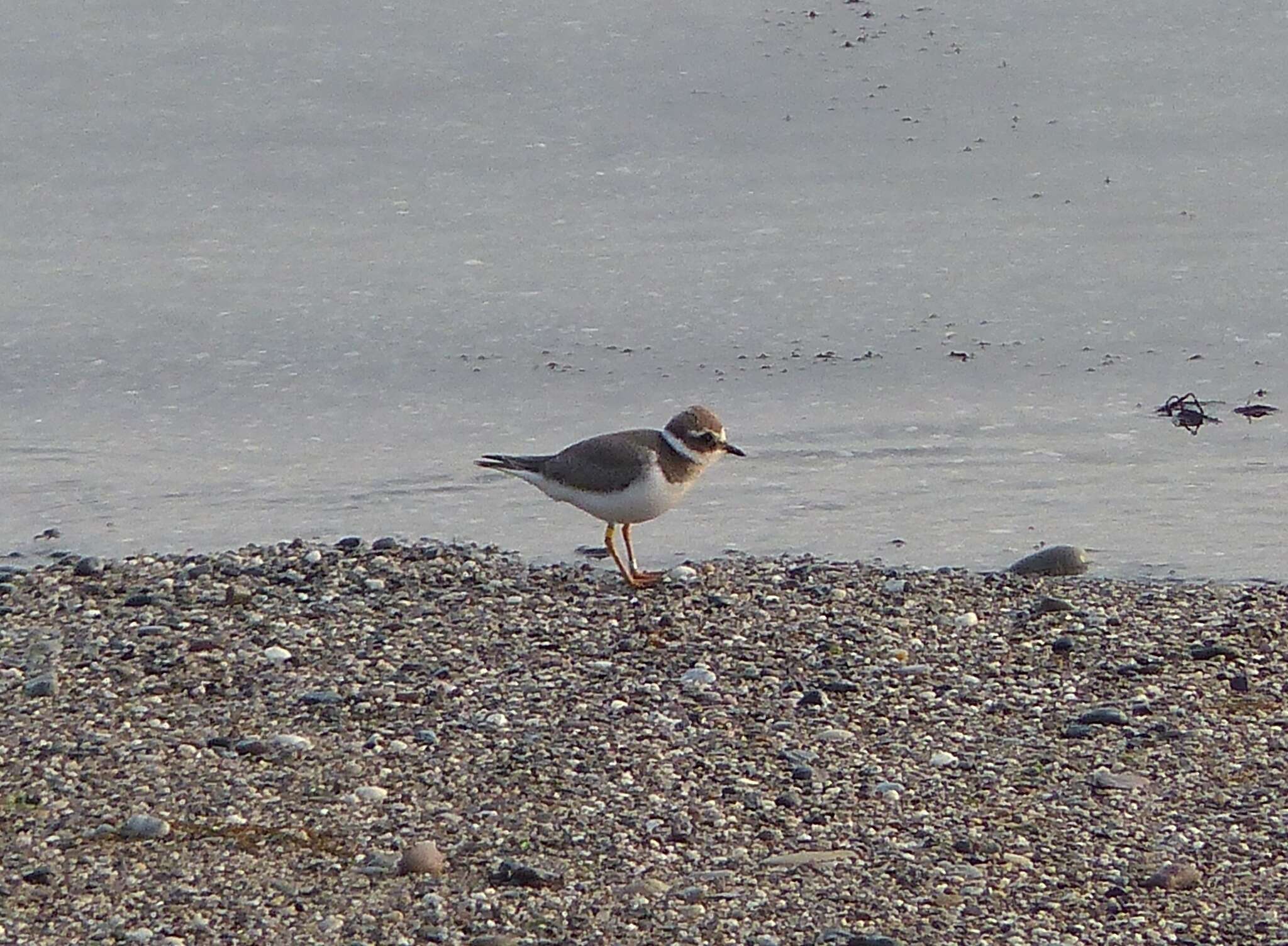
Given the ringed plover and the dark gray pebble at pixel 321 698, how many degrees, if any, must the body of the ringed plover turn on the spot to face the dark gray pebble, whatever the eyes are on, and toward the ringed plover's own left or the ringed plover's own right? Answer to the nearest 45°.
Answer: approximately 135° to the ringed plover's own right

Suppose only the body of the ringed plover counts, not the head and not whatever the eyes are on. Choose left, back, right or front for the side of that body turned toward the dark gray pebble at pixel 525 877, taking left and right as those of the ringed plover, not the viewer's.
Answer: right

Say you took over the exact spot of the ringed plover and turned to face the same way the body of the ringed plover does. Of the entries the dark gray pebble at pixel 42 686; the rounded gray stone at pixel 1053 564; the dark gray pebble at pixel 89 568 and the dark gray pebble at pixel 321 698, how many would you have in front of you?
1

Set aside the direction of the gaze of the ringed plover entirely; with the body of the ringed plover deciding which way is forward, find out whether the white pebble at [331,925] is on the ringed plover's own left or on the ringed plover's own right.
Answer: on the ringed plover's own right

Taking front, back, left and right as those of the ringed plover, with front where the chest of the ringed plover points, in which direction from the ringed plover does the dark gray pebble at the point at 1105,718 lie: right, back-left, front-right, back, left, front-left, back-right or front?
front-right

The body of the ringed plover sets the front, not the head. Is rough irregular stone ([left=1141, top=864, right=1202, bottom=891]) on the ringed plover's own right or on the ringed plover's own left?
on the ringed plover's own right

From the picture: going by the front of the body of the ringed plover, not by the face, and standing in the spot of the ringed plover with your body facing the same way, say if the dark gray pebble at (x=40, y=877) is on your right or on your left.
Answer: on your right

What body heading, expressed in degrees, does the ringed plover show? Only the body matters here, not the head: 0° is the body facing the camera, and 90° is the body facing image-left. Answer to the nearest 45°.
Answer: approximately 270°

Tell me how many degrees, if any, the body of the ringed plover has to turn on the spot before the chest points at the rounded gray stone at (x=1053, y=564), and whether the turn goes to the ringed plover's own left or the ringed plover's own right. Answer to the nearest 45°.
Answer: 0° — it already faces it

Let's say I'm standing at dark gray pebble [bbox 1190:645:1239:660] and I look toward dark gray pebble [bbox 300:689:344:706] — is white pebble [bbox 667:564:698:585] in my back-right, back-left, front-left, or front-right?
front-right

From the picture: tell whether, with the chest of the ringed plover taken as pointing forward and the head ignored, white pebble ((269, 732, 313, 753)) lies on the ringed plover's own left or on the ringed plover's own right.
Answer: on the ringed plover's own right

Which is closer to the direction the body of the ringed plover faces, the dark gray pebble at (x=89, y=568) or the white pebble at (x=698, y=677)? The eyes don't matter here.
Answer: the white pebble

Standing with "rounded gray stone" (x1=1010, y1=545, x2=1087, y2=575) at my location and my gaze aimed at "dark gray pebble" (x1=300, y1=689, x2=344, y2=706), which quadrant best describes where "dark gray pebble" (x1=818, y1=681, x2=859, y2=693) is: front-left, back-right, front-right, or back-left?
front-left

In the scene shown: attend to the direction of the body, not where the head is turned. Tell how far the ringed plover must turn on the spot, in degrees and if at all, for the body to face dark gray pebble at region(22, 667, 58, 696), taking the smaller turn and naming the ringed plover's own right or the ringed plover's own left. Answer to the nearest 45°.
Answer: approximately 135° to the ringed plover's own right

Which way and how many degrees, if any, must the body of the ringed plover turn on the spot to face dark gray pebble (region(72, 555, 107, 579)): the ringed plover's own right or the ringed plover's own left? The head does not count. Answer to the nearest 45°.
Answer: approximately 180°

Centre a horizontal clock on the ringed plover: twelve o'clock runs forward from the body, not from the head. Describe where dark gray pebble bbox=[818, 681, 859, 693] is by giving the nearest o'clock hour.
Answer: The dark gray pebble is roughly at 2 o'clock from the ringed plover.
